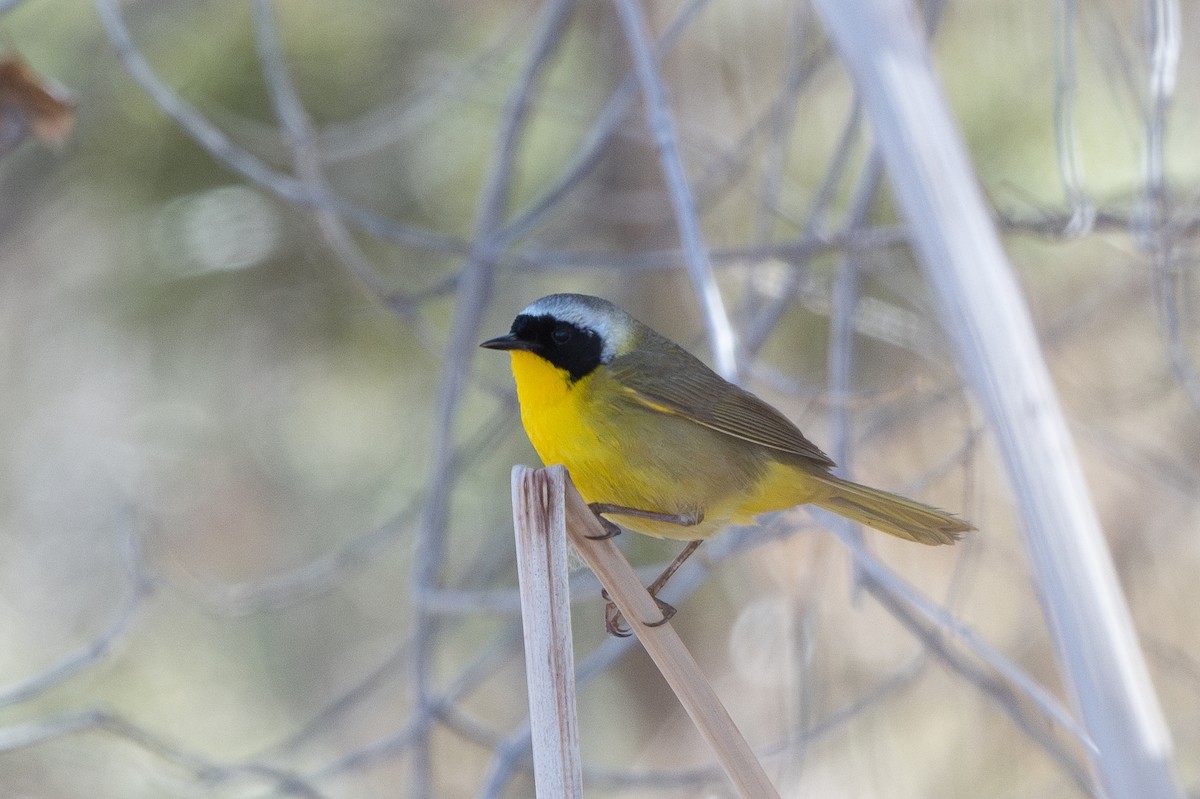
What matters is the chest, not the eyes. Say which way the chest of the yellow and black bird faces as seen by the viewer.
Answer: to the viewer's left
